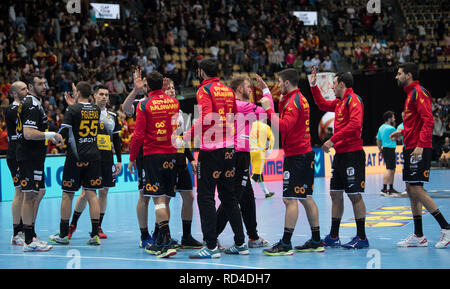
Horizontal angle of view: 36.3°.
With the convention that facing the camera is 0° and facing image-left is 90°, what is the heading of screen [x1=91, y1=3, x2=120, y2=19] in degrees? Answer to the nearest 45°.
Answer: approximately 0°
